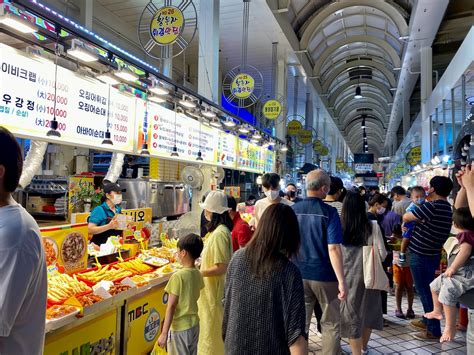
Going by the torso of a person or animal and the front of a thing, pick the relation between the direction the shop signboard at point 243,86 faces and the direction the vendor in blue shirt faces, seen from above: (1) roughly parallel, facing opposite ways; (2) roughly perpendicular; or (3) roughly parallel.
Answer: roughly perpendicular

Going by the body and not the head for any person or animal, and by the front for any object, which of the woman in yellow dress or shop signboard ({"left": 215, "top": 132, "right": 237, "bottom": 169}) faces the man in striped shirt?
the shop signboard

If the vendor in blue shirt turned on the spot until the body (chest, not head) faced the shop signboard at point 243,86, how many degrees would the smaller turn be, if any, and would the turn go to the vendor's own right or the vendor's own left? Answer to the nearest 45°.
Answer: approximately 90° to the vendor's own left

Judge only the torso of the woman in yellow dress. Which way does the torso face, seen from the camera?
to the viewer's left

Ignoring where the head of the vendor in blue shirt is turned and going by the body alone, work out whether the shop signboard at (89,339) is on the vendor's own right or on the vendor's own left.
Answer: on the vendor's own right

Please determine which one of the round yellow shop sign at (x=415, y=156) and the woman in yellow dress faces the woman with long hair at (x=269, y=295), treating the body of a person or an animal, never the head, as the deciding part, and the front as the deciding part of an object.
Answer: the round yellow shop sign

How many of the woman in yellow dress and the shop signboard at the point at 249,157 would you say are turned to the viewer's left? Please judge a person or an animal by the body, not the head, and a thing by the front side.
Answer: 1

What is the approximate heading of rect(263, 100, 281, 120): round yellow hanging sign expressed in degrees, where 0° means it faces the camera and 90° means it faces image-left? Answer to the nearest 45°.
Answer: approximately 0°

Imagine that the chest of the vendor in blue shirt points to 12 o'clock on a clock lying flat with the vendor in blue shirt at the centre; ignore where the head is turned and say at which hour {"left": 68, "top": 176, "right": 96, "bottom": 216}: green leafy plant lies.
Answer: The green leafy plant is roughly at 7 o'clock from the vendor in blue shirt.

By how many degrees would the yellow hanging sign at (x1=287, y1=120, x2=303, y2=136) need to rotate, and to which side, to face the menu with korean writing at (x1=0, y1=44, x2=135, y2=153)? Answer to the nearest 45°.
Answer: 0° — it already faces it
